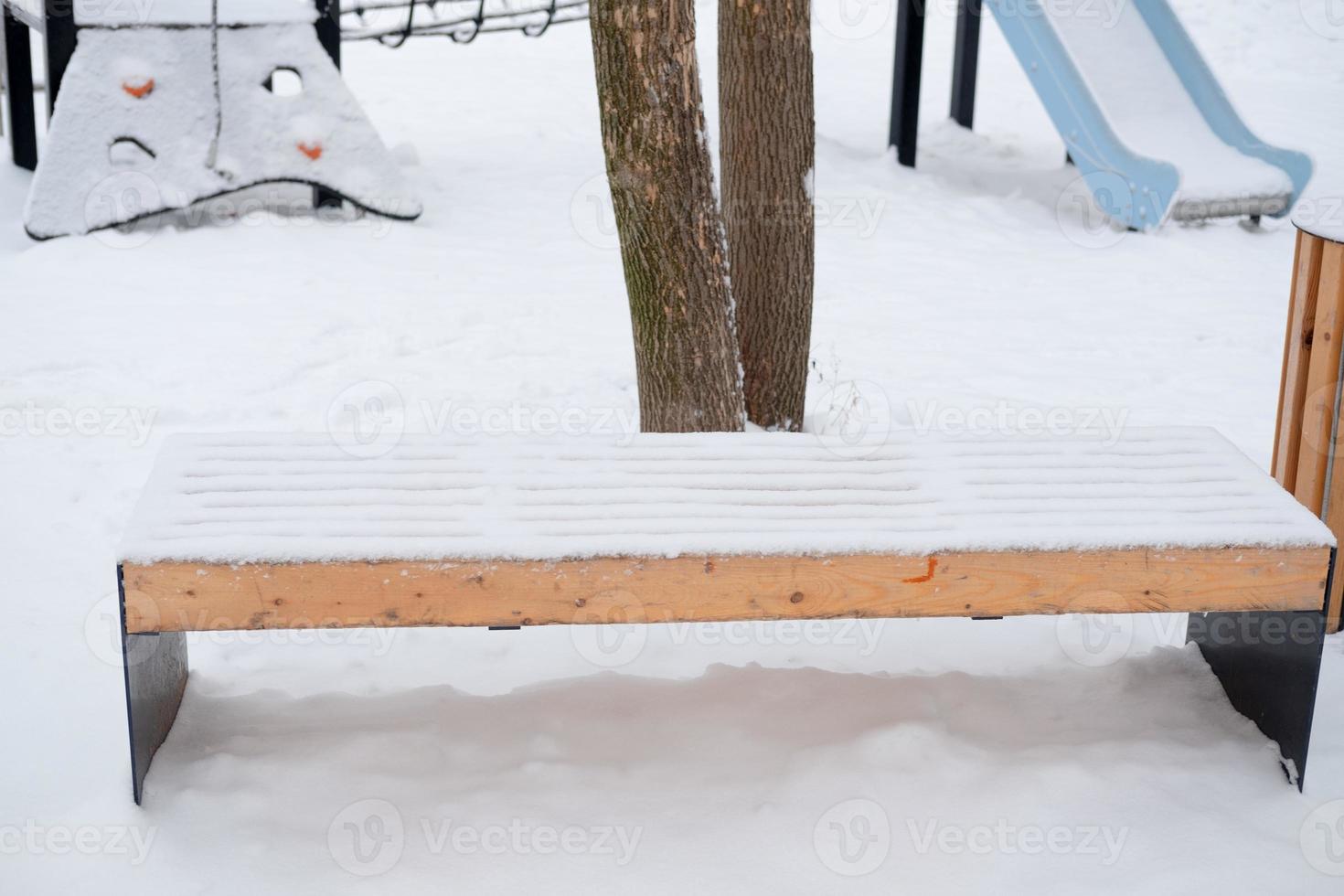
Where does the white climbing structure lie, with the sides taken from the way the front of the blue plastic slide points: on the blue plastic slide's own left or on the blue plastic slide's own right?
on the blue plastic slide's own right

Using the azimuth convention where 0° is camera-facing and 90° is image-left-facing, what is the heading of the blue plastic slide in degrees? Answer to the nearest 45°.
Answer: approximately 315°

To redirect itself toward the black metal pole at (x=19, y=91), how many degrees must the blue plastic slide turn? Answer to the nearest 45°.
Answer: approximately 90° to its right

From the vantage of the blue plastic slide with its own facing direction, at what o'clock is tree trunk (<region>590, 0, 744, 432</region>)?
The tree trunk is roughly at 2 o'clock from the blue plastic slide.

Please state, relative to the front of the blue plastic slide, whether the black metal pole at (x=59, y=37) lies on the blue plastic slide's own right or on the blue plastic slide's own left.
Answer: on the blue plastic slide's own right

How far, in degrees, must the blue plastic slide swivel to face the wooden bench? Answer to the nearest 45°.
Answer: approximately 45° to its right

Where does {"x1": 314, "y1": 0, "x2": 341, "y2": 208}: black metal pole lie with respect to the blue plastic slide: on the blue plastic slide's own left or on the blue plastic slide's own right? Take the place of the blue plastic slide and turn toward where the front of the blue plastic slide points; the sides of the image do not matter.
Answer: on the blue plastic slide's own right

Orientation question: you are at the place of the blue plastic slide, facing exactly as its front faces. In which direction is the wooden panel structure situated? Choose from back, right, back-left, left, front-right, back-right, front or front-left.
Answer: front-right

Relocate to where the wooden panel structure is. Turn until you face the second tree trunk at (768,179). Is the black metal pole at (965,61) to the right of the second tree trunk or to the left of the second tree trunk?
right
